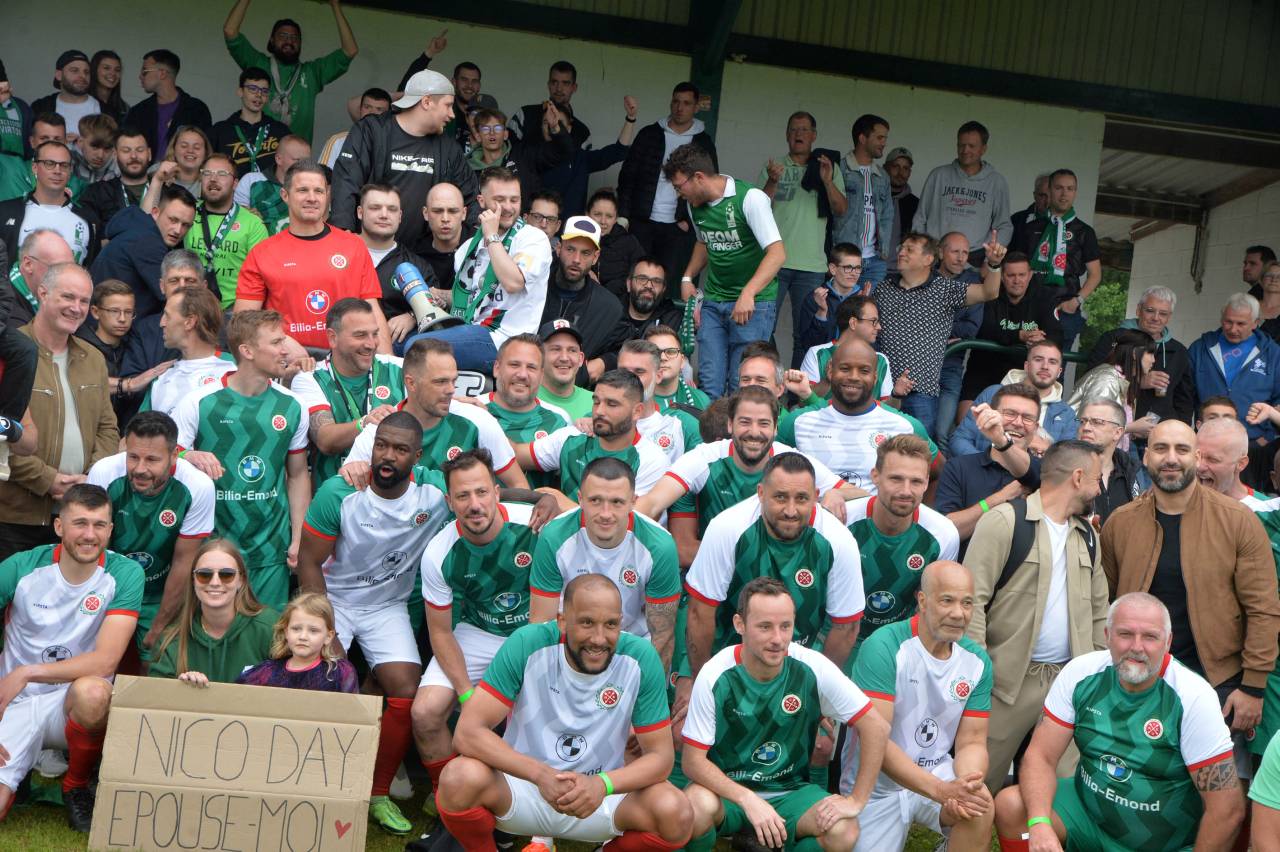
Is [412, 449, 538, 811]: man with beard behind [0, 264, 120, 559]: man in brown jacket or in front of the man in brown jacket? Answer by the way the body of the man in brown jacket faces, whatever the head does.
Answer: in front

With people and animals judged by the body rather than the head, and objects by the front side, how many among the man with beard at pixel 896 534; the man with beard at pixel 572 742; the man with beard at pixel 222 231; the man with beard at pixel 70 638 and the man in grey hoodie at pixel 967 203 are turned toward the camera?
5

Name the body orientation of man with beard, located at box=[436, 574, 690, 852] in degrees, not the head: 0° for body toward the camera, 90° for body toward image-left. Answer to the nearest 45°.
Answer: approximately 0°

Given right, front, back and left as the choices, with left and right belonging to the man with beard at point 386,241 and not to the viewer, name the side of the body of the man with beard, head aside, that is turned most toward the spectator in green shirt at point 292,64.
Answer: back

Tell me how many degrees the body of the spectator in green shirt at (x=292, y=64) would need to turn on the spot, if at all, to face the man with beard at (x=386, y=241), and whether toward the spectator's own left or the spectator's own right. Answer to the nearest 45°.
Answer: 0° — they already face them

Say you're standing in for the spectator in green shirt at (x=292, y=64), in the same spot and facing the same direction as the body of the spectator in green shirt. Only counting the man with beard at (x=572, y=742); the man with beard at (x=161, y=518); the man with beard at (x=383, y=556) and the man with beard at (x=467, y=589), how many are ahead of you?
4

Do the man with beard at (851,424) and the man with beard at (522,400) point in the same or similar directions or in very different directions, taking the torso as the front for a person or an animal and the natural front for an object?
same or similar directions

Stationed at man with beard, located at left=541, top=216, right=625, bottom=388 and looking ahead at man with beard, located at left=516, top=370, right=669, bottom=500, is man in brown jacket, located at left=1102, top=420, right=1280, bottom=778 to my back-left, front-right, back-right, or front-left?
front-left

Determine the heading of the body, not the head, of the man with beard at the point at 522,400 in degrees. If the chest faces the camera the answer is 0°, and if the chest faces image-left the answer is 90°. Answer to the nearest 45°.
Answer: approximately 0°

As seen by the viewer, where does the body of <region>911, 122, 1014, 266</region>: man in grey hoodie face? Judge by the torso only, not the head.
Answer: toward the camera

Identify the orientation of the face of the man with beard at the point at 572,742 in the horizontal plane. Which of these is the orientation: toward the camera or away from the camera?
toward the camera

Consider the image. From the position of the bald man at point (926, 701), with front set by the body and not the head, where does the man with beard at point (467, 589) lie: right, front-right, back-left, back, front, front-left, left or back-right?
back-right

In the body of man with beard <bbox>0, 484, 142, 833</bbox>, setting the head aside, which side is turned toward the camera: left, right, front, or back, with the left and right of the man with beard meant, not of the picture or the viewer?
front

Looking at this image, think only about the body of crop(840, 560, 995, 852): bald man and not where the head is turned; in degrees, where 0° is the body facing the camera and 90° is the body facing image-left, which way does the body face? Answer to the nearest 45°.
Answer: approximately 315°

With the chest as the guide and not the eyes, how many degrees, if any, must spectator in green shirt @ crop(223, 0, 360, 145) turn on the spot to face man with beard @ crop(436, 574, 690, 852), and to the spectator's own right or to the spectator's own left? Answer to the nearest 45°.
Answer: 0° — they already face them

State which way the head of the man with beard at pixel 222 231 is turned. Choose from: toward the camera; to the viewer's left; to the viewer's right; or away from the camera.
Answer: toward the camera
